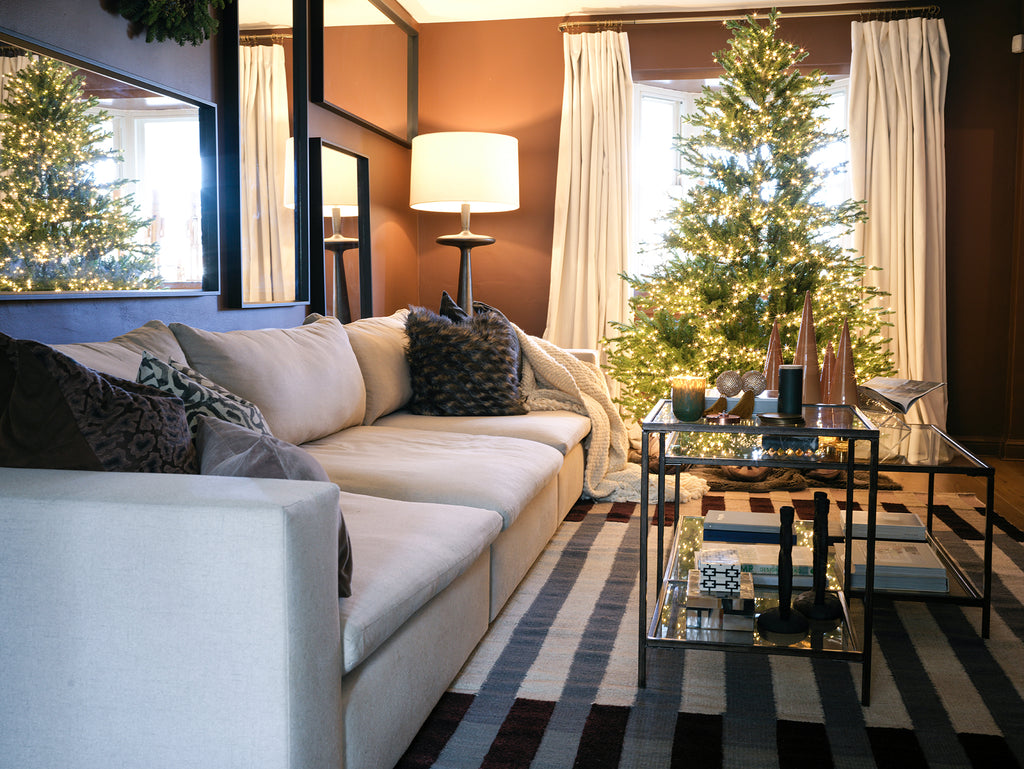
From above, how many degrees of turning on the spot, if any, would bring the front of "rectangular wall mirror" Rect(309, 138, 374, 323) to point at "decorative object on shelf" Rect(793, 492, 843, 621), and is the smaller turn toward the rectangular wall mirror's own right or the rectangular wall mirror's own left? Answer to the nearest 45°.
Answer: approximately 45° to the rectangular wall mirror's own right

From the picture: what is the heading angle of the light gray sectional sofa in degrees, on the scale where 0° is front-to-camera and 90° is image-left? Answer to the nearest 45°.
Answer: approximately 315°

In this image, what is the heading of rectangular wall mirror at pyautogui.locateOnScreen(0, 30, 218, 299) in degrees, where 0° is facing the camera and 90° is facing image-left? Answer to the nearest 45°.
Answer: approximately 315°

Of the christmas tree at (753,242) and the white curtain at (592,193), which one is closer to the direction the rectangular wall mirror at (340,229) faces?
the christmas tree

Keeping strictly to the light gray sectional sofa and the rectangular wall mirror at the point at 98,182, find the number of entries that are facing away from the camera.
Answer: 0

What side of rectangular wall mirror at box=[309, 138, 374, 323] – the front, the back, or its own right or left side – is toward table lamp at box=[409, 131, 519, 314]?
left

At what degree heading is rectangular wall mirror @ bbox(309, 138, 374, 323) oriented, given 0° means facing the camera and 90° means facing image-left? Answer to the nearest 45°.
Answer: approximately 315°

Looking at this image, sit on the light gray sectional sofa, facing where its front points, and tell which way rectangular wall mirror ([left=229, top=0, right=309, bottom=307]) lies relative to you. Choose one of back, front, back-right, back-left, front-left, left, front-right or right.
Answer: back-left
